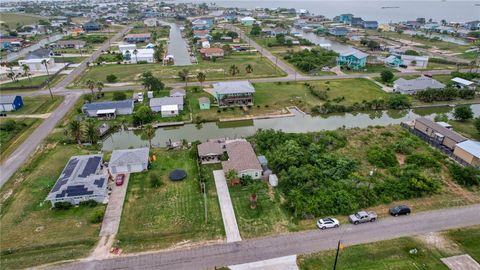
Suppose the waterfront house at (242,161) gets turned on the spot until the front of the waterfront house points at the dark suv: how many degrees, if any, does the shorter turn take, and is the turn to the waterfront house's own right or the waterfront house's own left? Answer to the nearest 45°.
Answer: approximately 45° to the waterfront house's own left

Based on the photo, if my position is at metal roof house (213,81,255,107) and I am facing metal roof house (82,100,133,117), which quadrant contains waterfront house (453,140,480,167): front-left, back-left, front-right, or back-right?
back-left

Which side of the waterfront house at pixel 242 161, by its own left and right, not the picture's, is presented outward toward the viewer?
front

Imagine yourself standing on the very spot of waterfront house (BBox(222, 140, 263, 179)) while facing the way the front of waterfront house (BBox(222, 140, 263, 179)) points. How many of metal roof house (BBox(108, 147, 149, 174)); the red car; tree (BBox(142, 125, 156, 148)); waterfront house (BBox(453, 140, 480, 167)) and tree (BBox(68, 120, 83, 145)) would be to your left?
1

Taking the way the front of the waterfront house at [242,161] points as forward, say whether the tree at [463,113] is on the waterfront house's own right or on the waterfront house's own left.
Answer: on the waterfront house's own left

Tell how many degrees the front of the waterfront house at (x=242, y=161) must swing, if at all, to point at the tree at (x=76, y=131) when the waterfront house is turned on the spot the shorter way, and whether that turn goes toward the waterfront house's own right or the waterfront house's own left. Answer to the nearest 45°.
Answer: approximately 90° to the waterfront house's own right

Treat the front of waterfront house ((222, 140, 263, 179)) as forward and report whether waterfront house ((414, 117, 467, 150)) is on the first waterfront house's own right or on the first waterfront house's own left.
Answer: on the first waterfront house's own left

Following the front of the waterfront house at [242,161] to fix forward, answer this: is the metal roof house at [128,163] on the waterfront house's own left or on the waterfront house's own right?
on the waterfront house's own right

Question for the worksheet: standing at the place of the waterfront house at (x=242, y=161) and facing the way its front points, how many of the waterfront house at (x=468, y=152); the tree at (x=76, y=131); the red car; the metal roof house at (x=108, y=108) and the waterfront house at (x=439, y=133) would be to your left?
2

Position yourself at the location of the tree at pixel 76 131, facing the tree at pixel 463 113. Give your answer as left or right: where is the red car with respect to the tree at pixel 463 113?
right

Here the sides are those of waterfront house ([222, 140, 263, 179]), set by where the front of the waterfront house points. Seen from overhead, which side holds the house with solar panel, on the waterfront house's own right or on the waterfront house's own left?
on the waterfront house's own right

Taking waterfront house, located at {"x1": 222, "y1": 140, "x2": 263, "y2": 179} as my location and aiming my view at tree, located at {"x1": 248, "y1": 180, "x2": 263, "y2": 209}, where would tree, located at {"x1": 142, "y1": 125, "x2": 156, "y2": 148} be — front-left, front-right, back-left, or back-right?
back-right

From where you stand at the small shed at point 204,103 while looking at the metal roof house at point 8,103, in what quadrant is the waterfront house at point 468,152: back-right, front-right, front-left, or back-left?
back-left

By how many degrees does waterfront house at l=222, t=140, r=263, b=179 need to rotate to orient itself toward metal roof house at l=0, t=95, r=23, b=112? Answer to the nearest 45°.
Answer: approximately 135° to its right

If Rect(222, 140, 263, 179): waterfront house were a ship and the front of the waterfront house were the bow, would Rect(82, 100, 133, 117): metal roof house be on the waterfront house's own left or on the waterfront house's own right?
on the waterfront house's own right

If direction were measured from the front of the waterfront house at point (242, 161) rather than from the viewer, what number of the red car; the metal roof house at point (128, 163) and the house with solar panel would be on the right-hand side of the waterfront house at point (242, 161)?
3

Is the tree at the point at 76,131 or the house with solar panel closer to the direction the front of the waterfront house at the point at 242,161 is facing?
the house with solar panel

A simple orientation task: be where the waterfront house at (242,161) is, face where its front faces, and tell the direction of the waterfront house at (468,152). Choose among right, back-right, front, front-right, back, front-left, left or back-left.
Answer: left
